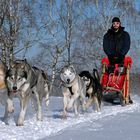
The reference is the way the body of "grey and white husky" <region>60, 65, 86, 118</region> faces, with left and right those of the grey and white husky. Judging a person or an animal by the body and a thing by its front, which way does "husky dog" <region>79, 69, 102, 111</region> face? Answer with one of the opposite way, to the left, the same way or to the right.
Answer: the same way

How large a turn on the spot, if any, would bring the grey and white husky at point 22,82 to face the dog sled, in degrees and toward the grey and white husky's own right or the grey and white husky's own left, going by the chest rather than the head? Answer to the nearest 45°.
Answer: approximately 180°

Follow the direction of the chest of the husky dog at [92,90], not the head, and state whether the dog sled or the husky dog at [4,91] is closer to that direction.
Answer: the husky dog

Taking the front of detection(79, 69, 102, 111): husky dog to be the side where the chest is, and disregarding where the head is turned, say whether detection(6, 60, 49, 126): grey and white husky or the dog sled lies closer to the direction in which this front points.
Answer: the grey and white husky

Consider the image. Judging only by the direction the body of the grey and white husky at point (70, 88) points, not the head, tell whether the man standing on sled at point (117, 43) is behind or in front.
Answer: behind

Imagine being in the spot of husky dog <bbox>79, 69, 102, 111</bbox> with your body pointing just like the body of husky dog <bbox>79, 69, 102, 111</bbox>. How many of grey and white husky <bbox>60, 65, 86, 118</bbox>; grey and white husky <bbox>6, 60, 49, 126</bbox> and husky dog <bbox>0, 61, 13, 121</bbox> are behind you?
0

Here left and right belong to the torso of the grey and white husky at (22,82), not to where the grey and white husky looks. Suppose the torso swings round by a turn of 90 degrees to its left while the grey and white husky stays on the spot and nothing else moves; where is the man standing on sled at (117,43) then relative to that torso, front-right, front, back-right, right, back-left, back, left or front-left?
left

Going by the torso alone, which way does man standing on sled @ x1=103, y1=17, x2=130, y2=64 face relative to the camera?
toward the camera

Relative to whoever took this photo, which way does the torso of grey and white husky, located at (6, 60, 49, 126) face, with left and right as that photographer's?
facing the viewer and to the left of the viewer

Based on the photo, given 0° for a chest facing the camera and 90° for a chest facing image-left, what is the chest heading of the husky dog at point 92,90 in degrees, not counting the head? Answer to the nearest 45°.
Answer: approximately 45°

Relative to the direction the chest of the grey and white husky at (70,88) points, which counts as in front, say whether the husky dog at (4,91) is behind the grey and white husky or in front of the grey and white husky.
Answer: in front

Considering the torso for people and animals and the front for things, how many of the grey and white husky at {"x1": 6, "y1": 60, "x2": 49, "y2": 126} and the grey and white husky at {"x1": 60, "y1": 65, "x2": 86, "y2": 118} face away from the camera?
0
